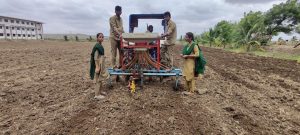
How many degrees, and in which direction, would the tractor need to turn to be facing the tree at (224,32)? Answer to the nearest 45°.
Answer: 0° — it already faces it

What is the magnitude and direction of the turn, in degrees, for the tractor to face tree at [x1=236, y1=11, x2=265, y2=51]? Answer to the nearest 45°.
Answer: approximately 45° to its right

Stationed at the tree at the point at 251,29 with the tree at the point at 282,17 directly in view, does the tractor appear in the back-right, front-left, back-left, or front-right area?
back-right

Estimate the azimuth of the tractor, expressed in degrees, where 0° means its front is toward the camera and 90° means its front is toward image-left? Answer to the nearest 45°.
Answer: approximately 180°

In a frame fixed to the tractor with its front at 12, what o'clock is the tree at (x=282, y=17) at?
The tree is roughly at 1 o'clock from the tractor.
